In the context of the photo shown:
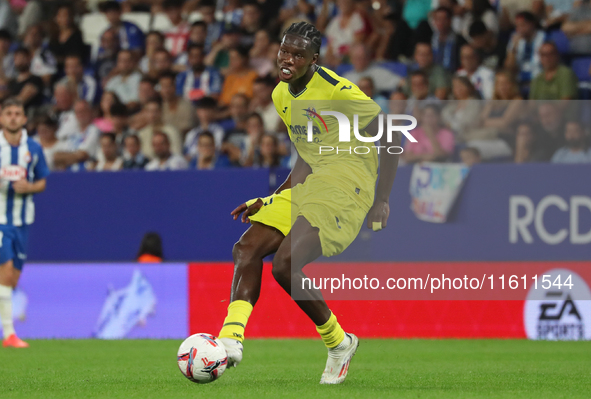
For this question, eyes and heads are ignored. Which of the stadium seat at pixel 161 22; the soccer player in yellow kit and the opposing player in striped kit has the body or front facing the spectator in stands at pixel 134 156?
the stadium seat

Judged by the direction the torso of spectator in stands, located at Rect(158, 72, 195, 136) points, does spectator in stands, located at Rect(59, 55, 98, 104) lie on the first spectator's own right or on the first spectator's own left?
on the first spectator's own right

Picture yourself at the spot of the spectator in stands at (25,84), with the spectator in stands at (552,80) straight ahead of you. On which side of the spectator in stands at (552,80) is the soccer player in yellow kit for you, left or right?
right

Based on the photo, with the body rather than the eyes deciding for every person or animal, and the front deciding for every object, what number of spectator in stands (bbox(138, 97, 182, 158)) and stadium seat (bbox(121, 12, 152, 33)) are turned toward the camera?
2

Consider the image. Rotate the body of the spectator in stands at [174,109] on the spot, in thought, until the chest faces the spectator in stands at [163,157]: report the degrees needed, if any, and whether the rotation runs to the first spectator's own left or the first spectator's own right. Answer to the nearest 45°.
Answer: approximately 45° to the first spectator's own left

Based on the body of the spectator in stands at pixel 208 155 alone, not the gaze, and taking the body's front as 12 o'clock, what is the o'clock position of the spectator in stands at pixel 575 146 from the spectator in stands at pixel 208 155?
the spectator in stands at pixel 575 146 is roughly at 10 o'clock from the spectator in stands at pixel 208 155.

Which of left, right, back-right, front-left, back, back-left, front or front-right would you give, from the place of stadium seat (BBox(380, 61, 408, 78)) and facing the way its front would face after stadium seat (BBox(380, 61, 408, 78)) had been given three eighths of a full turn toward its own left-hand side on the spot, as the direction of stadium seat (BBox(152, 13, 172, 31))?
left

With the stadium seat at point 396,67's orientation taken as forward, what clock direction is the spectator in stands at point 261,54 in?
The spectator in stands is roughly at 4 o'clock from the stadium seat.

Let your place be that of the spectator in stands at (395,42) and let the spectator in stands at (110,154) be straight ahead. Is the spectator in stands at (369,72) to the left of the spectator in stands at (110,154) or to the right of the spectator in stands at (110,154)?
left
